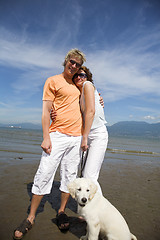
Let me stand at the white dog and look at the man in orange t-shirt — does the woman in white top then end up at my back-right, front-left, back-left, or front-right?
front-right

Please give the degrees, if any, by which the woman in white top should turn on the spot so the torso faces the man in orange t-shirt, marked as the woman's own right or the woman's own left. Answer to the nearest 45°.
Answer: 0° — they already face them

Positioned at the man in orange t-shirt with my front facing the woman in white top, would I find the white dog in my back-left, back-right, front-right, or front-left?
front-right

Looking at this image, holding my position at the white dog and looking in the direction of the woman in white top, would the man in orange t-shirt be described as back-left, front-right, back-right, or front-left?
front-left

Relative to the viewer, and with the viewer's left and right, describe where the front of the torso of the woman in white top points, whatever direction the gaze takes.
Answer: facing to the left of the viewer

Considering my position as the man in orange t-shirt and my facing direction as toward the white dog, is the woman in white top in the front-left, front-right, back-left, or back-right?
front-left
